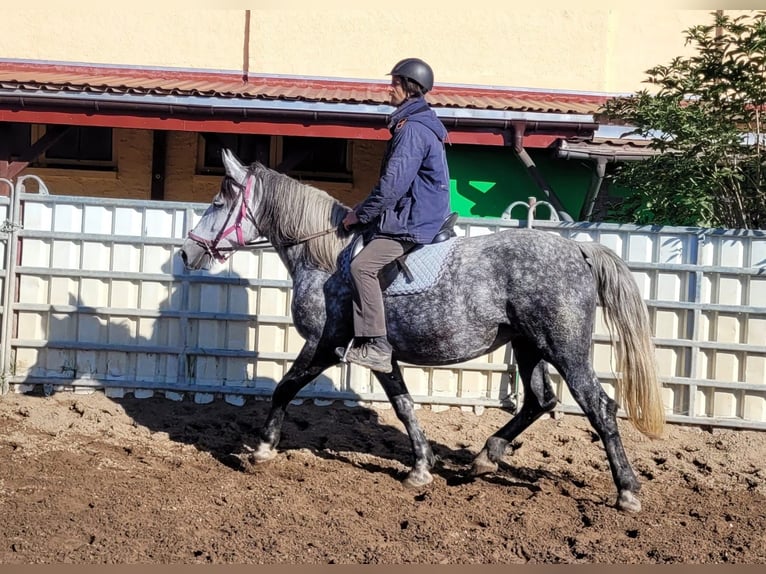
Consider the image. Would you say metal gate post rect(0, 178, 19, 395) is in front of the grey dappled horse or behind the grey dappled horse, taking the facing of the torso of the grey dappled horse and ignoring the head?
in front

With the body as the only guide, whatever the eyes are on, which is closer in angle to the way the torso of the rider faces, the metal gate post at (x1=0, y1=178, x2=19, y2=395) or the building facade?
the metal gate post

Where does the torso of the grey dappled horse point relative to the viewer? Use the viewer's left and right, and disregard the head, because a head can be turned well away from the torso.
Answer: facing to the left of the viewer

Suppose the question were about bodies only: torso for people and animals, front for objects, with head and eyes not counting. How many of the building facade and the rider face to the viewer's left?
1

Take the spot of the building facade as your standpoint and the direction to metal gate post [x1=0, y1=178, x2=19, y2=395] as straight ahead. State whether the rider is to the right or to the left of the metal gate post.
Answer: left

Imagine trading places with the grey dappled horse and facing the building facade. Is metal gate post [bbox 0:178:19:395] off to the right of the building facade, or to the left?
left

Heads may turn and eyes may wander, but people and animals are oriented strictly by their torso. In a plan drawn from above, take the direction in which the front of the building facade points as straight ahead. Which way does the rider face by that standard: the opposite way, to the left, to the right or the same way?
to the right

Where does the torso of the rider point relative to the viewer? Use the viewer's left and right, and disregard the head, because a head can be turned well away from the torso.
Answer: facing to the left of the viewer

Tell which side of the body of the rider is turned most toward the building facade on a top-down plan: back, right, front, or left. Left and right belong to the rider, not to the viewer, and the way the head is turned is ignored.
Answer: right

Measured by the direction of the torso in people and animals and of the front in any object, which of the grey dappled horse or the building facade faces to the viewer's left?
the grey dappled horse

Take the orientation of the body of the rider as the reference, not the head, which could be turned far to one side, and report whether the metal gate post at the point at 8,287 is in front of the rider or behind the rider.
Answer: in front

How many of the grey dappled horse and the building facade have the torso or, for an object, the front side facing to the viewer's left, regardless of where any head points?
1

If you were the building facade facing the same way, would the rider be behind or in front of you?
in front

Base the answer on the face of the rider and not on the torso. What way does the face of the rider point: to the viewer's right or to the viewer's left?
to the viewer's left

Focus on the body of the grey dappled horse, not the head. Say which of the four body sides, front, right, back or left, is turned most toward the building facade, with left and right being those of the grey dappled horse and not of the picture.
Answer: right
